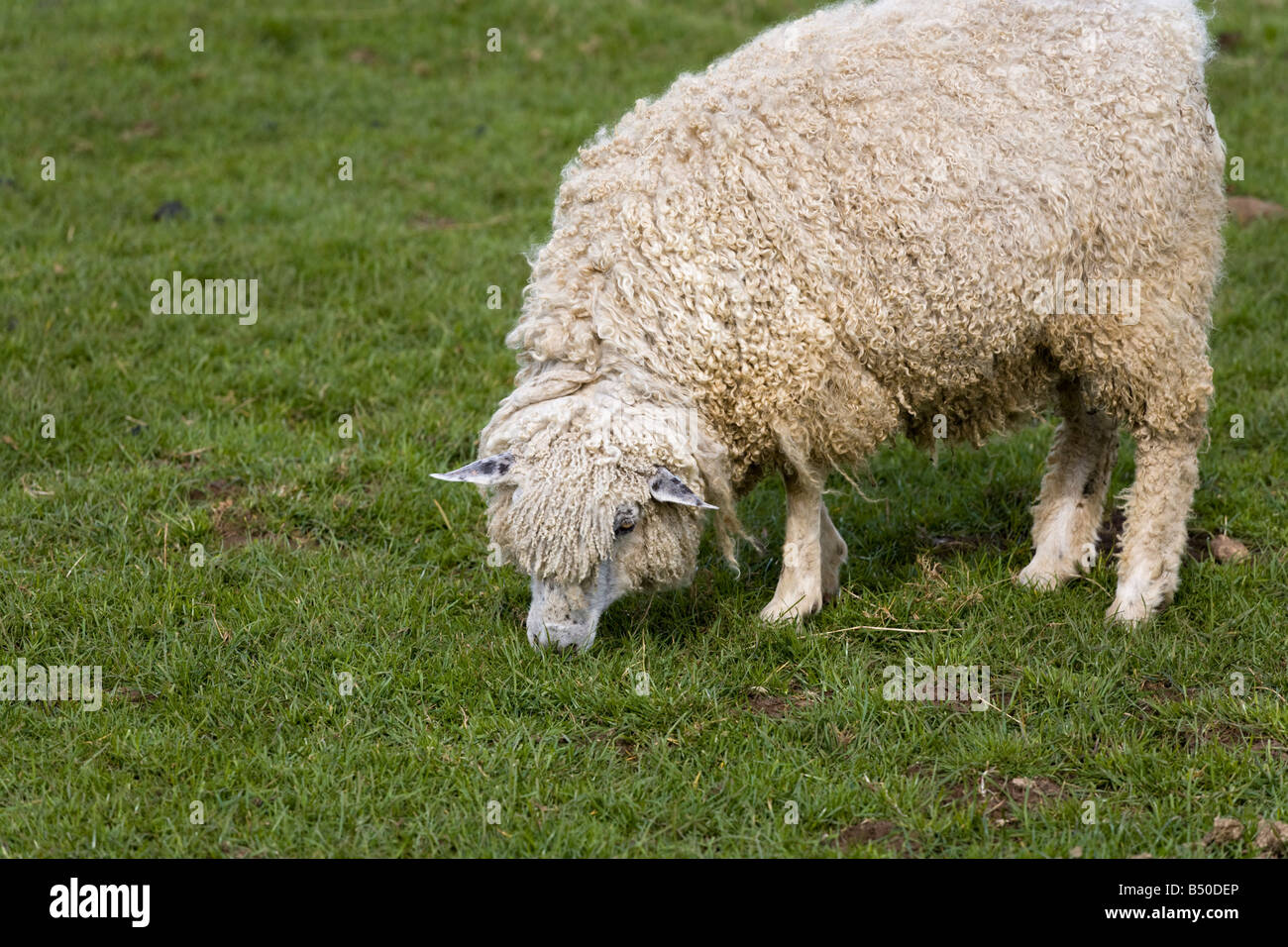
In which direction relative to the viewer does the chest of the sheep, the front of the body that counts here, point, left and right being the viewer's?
facing the viewer and to the left of the viewer
